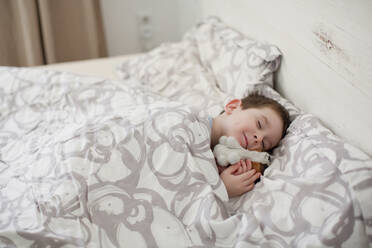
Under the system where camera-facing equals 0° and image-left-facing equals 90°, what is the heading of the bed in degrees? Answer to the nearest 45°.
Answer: approximately 45°

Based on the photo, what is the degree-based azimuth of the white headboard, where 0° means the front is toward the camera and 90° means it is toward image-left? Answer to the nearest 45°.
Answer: approximately 45°
